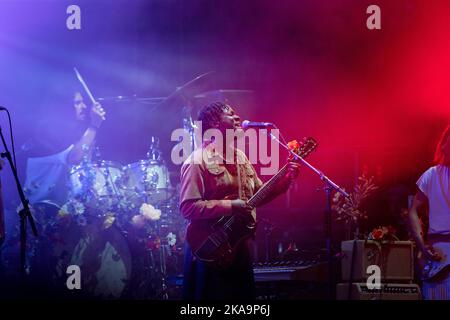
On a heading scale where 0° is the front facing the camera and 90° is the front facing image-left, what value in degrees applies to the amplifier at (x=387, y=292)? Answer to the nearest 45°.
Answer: approximately 0°

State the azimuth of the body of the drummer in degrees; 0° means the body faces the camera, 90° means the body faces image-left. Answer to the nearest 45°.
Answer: approximately 315°

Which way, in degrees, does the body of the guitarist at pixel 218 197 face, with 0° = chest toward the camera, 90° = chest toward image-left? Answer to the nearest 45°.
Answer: approximately 315°

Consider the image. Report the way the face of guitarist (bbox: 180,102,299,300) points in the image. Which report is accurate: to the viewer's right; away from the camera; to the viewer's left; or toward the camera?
to the viewer's right

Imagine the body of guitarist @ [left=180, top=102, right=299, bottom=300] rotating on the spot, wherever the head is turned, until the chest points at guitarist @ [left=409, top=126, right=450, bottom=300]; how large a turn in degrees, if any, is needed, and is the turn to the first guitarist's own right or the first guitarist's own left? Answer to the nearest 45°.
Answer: approximately 90° to the first guitarist's own left

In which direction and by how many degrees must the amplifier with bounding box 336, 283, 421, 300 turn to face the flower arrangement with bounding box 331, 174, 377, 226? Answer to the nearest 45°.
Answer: approximately 180°
